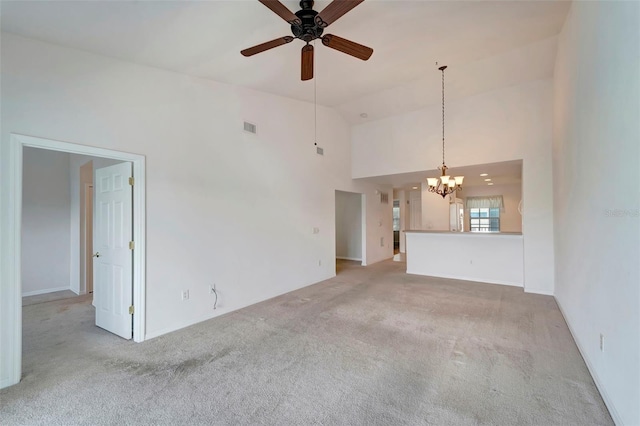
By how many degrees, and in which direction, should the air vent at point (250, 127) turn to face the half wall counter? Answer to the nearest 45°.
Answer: approximately 45° to its left

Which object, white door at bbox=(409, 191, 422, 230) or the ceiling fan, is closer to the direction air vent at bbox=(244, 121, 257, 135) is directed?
the ceiling fan

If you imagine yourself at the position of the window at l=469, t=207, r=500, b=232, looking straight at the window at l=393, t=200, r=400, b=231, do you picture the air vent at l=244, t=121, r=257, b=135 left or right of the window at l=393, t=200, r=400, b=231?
left

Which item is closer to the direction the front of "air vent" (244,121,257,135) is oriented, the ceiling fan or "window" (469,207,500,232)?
the ceiling fan

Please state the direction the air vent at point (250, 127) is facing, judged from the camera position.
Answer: facing the viewer and to the right of the viewer

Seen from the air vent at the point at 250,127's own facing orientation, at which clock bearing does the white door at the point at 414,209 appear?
The white door is roughly at 9 o'clock from the air vent.

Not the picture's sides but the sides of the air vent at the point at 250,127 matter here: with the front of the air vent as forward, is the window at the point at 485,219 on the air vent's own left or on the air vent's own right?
on the air vent's own left

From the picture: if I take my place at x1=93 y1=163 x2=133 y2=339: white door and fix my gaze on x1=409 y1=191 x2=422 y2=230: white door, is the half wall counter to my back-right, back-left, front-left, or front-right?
front-right

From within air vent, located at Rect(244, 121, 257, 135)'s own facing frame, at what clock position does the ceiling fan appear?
The ceiling fan is roughly at 1 o'clock from the air vent.

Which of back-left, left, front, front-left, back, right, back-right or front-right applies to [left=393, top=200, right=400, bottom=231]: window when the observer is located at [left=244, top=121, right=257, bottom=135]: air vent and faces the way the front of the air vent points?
left
